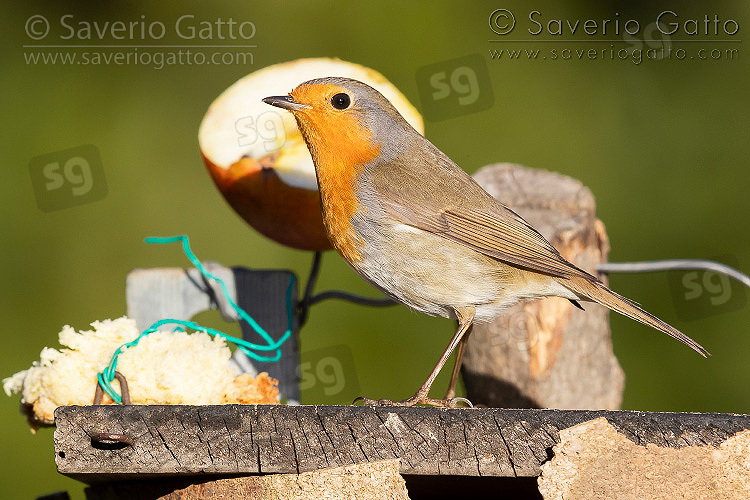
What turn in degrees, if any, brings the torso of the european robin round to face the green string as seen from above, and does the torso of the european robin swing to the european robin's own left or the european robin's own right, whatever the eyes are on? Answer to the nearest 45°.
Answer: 0° — it already faces it

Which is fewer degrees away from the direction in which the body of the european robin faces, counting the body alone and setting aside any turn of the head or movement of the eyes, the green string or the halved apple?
the green string

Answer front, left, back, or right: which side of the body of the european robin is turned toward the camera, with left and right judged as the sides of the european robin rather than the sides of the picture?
left

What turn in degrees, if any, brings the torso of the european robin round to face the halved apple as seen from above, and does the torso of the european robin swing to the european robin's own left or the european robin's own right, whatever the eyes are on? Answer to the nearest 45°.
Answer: approximately 45° to the european robin's own right

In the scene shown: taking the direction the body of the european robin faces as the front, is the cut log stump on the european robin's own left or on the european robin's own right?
on the european robin's own right

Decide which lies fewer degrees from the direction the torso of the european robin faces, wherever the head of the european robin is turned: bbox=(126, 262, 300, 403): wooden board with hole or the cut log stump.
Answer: the wooden board with hole

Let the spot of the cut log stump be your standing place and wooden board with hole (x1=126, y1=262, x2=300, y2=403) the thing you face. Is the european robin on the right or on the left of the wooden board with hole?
left

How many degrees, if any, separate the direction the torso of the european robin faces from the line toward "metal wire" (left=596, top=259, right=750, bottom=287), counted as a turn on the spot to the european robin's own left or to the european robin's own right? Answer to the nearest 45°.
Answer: approximately 135° to the european robin's own right

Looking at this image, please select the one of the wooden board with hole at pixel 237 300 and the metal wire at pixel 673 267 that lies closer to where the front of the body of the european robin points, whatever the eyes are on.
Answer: the wooden board with hole

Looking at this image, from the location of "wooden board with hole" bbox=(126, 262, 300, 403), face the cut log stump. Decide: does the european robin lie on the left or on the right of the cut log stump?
right
